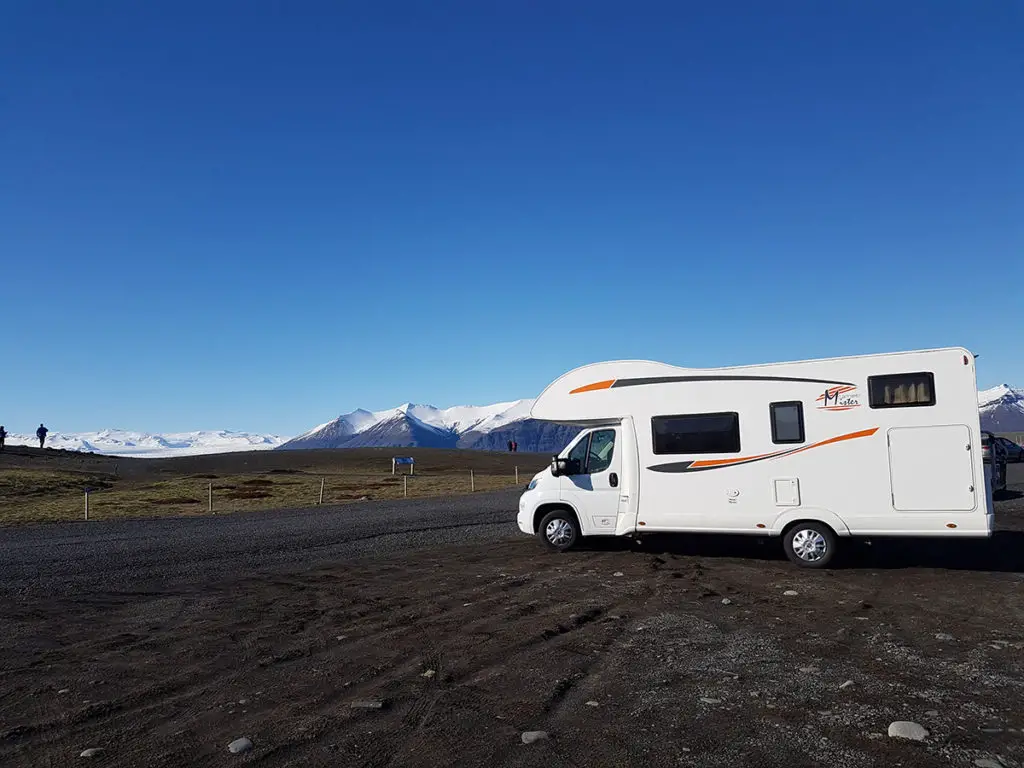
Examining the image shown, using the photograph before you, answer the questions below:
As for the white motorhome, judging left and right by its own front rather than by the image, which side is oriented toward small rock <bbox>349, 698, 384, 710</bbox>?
left

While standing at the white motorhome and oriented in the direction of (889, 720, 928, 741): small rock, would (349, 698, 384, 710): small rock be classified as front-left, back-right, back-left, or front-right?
front-right

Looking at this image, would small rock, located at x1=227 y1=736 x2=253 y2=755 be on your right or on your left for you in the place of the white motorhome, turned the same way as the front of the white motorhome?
on your left

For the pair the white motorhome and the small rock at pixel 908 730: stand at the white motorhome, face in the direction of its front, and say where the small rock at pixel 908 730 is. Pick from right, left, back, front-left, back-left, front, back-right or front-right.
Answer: left

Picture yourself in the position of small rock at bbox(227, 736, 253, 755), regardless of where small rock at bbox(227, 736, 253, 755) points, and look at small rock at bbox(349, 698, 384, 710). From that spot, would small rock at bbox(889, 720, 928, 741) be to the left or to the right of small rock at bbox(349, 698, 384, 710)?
right

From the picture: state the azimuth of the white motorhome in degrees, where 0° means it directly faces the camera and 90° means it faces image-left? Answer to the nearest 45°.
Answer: approximately 90°

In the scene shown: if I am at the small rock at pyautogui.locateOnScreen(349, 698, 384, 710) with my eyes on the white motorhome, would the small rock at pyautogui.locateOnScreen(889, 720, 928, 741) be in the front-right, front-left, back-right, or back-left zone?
front-right

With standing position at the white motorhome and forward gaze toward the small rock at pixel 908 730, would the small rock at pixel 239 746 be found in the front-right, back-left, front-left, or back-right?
front-right
